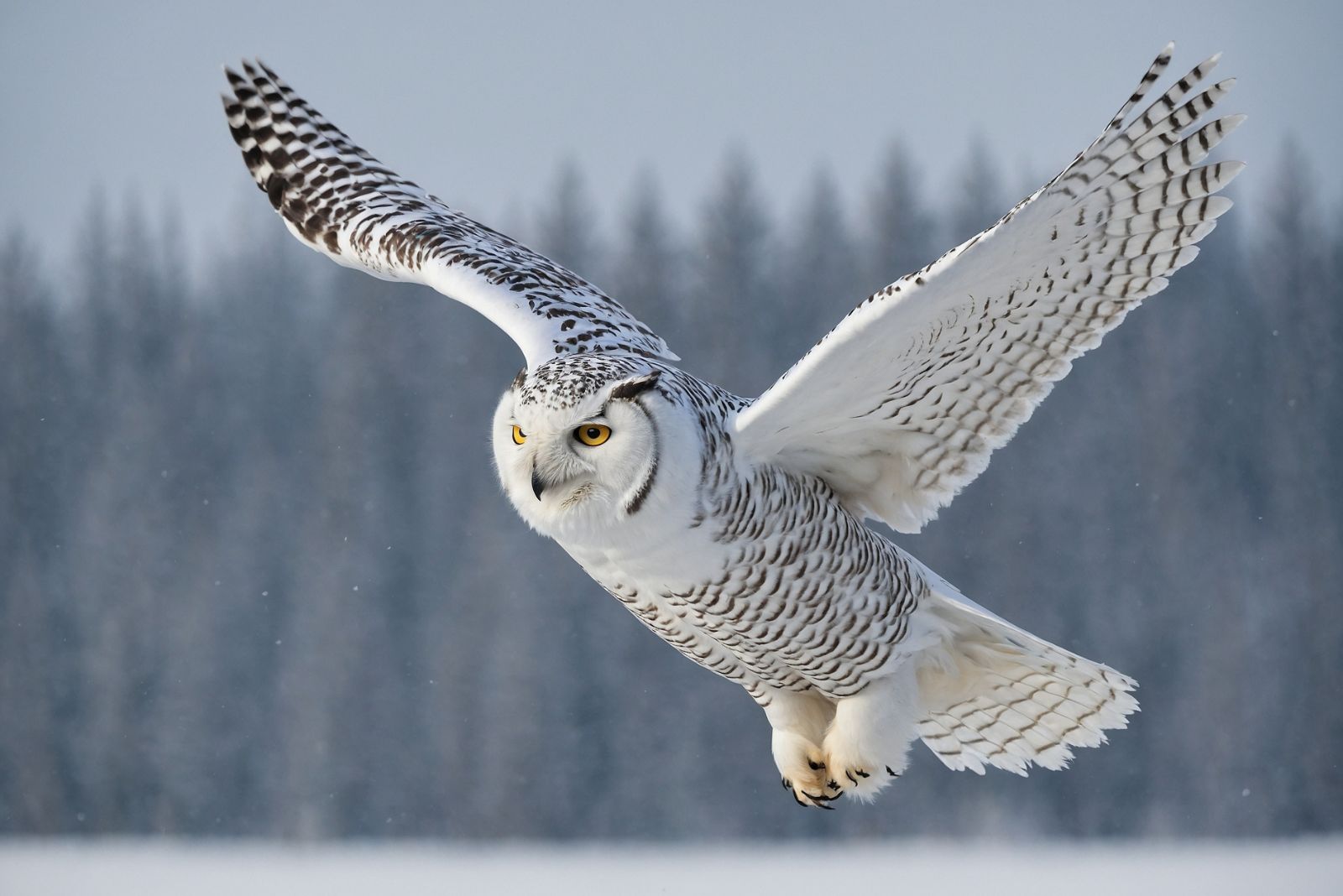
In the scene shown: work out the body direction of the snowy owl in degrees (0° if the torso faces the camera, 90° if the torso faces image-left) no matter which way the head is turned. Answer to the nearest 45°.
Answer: approximately 45°
